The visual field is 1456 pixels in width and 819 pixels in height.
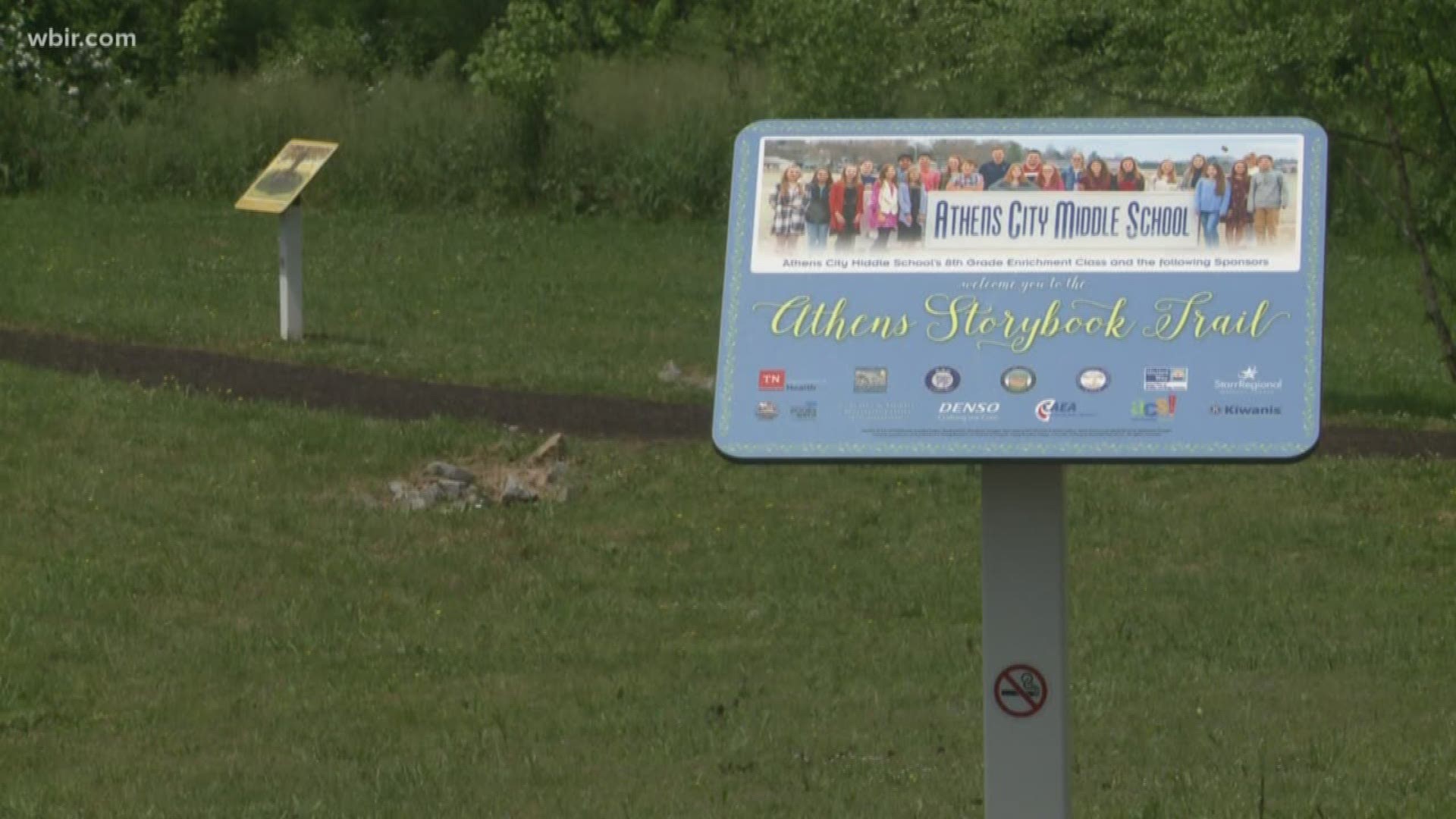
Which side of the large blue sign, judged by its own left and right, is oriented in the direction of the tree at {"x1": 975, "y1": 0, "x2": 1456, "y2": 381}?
back

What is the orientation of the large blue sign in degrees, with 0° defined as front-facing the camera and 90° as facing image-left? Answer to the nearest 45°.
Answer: approximately 0°

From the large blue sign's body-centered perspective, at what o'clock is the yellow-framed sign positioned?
The yellow-framed sign is roughly at 5 o'clock from the large blue sign.

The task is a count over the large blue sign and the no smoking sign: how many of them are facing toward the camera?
2

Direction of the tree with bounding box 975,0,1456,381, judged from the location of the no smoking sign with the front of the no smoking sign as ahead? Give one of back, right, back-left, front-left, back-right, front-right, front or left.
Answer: back

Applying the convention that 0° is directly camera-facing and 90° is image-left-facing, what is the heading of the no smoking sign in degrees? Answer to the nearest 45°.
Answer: approximately 0°
